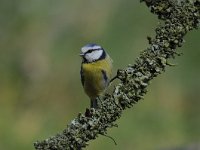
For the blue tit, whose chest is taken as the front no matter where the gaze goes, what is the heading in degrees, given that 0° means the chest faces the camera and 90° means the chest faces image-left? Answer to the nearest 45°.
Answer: approximately 45°
